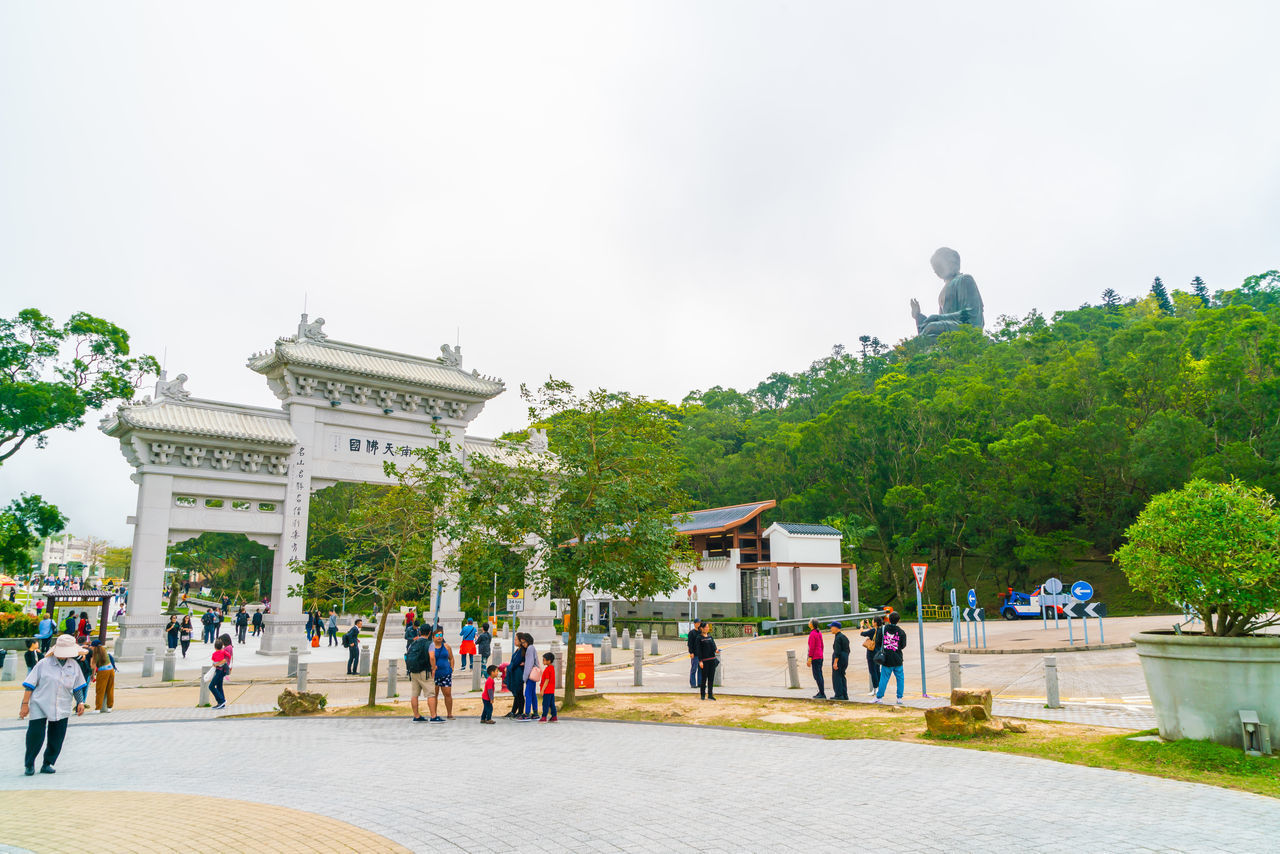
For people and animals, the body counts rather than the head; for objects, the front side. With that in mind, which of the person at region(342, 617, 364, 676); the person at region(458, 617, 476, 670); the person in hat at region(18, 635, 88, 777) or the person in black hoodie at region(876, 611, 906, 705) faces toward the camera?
the person in hat at region(18, 635, 88, 777)

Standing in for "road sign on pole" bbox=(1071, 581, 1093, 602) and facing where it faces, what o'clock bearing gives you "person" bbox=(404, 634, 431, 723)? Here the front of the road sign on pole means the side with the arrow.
The person is roughly at 1 o'clock from the road sign on pole.

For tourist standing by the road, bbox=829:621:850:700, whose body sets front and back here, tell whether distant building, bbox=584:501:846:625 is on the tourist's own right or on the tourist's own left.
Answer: on the tourist's own right

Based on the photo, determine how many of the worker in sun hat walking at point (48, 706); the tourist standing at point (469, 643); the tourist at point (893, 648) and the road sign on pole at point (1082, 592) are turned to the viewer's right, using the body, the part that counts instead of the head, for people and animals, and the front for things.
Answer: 0

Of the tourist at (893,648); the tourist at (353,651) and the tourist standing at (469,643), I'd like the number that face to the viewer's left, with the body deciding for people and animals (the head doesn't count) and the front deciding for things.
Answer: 0

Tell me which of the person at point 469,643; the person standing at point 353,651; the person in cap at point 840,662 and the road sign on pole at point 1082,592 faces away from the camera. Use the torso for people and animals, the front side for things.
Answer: the person at point 469,643

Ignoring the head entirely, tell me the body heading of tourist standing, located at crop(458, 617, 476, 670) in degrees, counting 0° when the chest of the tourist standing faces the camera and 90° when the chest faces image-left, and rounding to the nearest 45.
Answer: approximately 180°

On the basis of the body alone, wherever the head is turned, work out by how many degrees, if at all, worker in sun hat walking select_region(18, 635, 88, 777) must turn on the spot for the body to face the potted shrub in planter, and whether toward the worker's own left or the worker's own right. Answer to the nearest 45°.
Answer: approximately 45° to the worker's own left

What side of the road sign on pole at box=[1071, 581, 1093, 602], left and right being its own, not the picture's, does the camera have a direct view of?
front

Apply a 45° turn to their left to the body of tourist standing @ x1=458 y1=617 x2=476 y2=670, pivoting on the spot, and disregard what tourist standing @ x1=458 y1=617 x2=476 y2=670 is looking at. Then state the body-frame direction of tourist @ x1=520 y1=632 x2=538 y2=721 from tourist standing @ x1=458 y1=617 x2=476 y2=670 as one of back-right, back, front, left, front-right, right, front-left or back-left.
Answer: back-left
